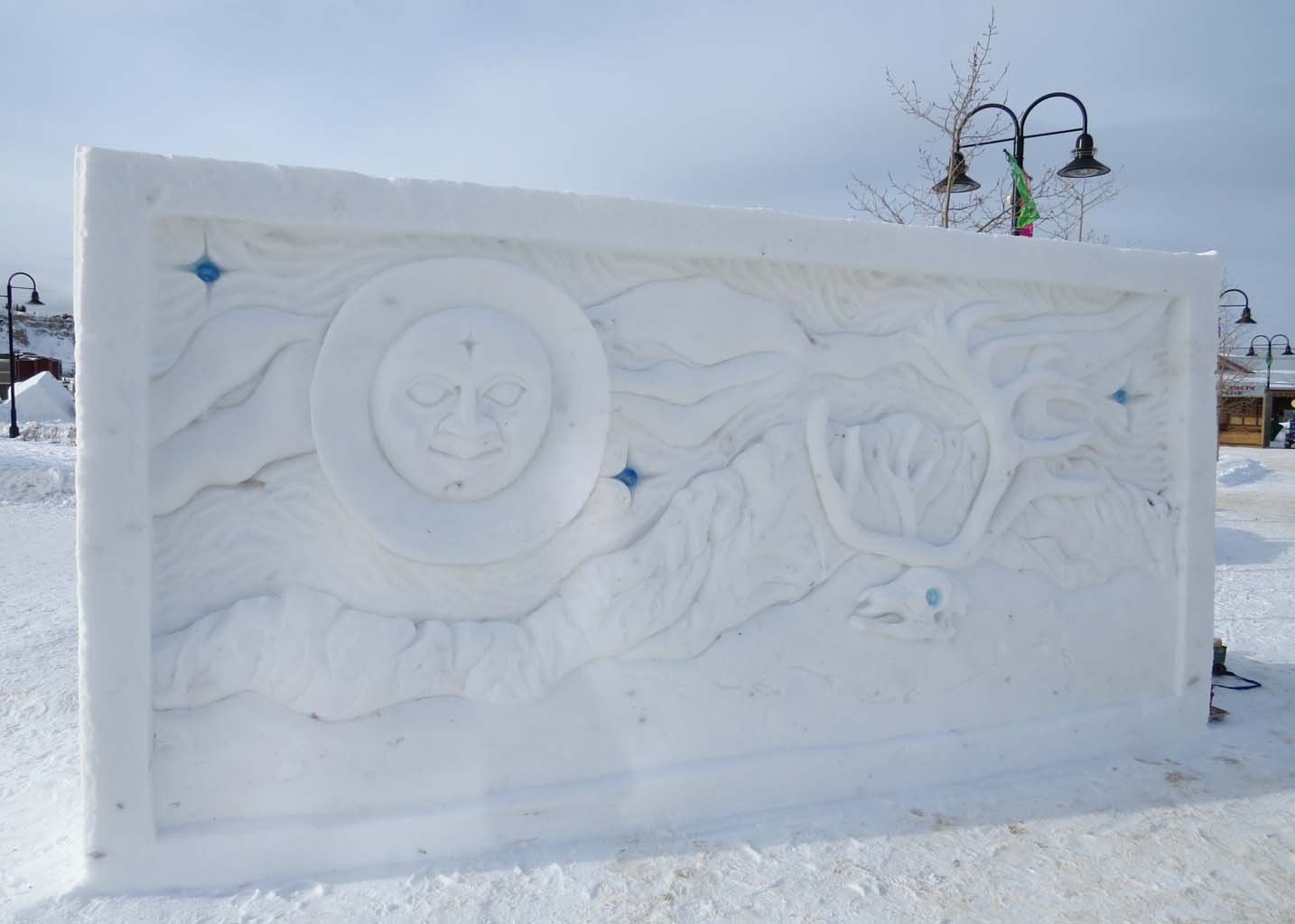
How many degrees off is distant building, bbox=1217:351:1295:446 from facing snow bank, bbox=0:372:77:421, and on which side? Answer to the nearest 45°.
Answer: approximately 45° to its right

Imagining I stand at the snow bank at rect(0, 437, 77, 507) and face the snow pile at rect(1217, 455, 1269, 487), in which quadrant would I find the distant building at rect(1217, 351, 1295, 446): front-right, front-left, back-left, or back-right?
front-left

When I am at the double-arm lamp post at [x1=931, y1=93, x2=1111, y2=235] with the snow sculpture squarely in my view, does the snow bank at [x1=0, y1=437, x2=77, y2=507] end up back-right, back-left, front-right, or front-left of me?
front-right

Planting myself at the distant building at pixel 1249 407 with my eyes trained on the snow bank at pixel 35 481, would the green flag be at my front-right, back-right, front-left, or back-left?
front-left

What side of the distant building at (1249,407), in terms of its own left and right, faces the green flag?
front

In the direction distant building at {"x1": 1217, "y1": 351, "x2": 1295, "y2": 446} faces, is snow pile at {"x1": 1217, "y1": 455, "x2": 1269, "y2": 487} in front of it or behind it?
in front

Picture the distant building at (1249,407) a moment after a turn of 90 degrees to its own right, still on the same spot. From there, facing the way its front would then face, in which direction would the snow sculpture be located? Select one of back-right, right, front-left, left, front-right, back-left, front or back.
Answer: left

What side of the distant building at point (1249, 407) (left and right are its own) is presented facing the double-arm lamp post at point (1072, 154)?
front

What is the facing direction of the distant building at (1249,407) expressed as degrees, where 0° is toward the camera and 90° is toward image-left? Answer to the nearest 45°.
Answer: approximately 0°

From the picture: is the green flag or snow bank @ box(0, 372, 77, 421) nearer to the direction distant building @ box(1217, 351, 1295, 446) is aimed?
the green flag

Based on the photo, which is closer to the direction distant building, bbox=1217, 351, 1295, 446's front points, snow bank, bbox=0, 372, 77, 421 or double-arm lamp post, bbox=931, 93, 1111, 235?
the double-arm lamp post

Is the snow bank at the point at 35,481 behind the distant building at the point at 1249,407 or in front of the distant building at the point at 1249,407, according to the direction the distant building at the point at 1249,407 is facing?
in front
